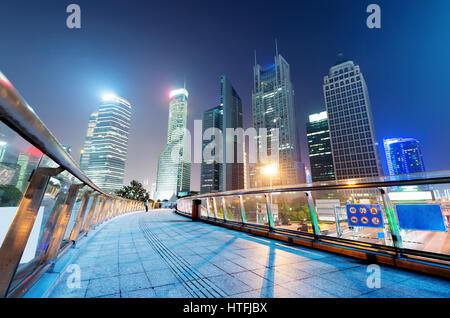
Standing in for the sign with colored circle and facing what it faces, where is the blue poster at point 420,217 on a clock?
The blue poster is roughly at 10 o'clock from the sign with colored circle.

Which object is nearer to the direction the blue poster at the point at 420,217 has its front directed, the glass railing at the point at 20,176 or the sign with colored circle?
the glass railing

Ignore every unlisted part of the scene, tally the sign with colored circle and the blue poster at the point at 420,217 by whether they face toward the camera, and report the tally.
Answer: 2

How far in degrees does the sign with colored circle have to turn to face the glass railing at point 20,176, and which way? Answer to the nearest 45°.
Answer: approximately 45° to its right

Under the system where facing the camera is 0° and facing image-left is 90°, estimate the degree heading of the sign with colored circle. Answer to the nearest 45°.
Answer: approximately 0°

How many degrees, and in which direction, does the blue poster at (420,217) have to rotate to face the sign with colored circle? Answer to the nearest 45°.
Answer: approximately 90° to its right

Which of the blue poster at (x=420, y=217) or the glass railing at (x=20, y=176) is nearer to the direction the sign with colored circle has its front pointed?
the glass railing
